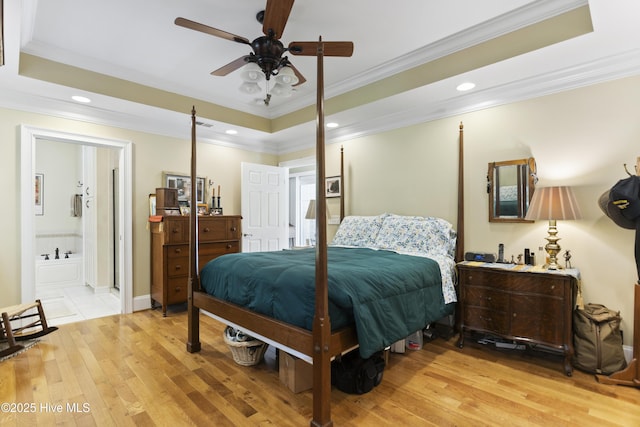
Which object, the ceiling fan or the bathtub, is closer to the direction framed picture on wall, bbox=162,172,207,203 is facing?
the ceiling fan

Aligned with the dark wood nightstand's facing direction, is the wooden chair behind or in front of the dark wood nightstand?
in front

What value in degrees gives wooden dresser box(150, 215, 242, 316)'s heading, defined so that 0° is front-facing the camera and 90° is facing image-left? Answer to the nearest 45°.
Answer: approximately 315°

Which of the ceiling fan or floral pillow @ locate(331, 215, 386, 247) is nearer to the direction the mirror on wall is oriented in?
the ceiling fan

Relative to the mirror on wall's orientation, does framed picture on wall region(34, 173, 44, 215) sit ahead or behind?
ahead

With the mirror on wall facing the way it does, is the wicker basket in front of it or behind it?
in front

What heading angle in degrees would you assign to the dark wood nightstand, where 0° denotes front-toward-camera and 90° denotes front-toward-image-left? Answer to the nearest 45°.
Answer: approximately 45°

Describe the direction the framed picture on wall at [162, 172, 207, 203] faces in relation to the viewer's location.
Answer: facing the viewer and to the right of the viewer

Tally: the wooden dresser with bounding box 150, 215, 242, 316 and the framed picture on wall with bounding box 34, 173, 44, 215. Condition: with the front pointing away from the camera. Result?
0
